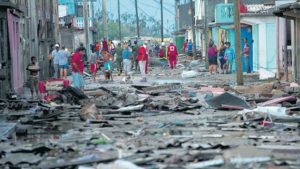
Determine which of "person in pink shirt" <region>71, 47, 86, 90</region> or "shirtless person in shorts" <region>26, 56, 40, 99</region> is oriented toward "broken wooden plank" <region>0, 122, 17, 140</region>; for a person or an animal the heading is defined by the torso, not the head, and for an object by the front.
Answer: the shirtless person in shorts

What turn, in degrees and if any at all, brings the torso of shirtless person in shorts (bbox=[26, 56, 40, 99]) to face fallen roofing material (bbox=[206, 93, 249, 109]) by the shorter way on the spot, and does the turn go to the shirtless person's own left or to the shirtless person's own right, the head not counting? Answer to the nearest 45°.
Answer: approximately 45° to the shirtless person's own left

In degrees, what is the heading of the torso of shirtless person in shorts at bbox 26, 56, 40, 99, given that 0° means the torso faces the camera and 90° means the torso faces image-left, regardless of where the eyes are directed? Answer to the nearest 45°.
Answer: approximately 0°

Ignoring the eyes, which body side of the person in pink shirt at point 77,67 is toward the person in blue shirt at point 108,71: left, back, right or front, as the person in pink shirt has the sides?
left

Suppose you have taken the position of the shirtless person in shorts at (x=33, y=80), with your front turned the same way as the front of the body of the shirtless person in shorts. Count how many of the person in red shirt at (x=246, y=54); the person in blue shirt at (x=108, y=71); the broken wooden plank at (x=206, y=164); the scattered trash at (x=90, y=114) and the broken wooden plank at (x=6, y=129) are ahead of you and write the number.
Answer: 3
